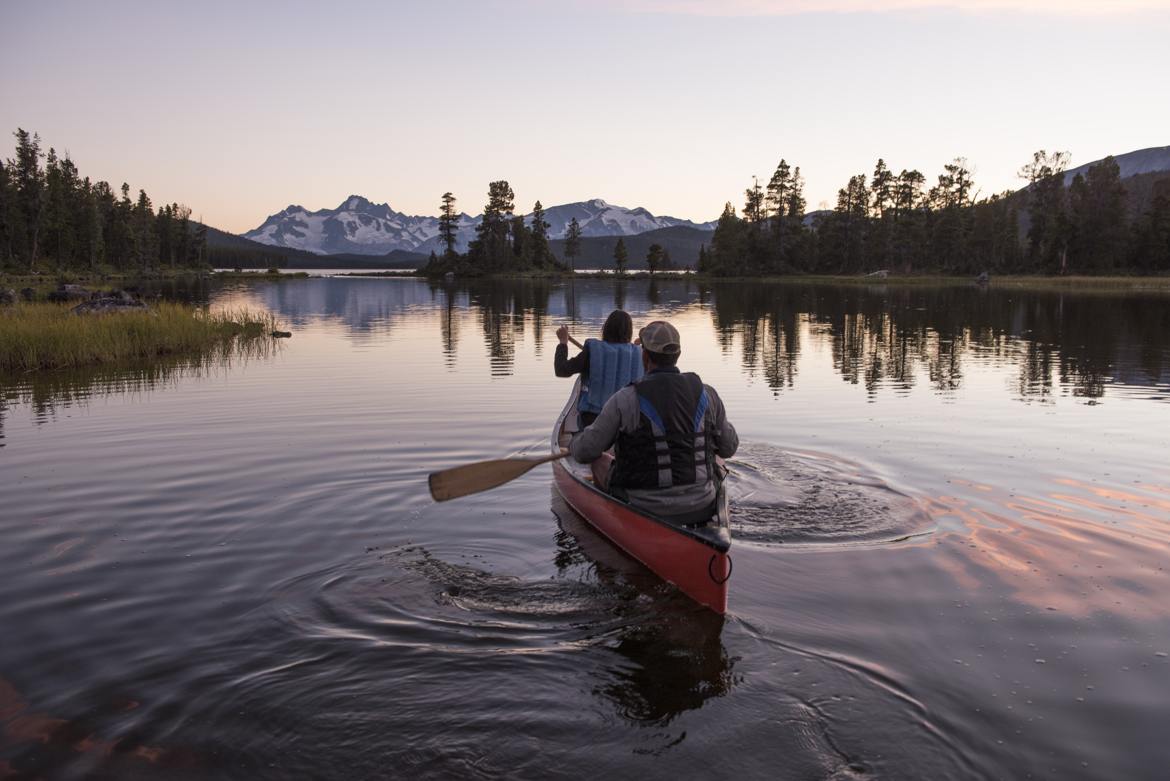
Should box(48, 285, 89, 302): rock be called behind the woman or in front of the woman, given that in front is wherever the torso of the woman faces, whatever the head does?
in front

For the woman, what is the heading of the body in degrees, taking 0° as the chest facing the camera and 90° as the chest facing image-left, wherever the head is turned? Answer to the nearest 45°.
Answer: approximately 180°

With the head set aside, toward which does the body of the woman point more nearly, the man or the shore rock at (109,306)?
the shore rock

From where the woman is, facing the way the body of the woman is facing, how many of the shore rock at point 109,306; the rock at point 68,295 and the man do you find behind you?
1

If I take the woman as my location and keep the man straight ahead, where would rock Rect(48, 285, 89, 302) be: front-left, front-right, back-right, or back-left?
back-right

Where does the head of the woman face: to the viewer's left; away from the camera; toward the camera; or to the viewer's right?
away from the camera

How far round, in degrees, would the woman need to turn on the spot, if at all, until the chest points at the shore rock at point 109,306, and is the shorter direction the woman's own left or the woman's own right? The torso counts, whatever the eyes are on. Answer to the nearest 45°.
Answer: approximately 45° to the woman's own left

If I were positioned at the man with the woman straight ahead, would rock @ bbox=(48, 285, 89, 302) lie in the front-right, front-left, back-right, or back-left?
front-left

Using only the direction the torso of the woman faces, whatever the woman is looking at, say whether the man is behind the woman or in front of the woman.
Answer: behind
